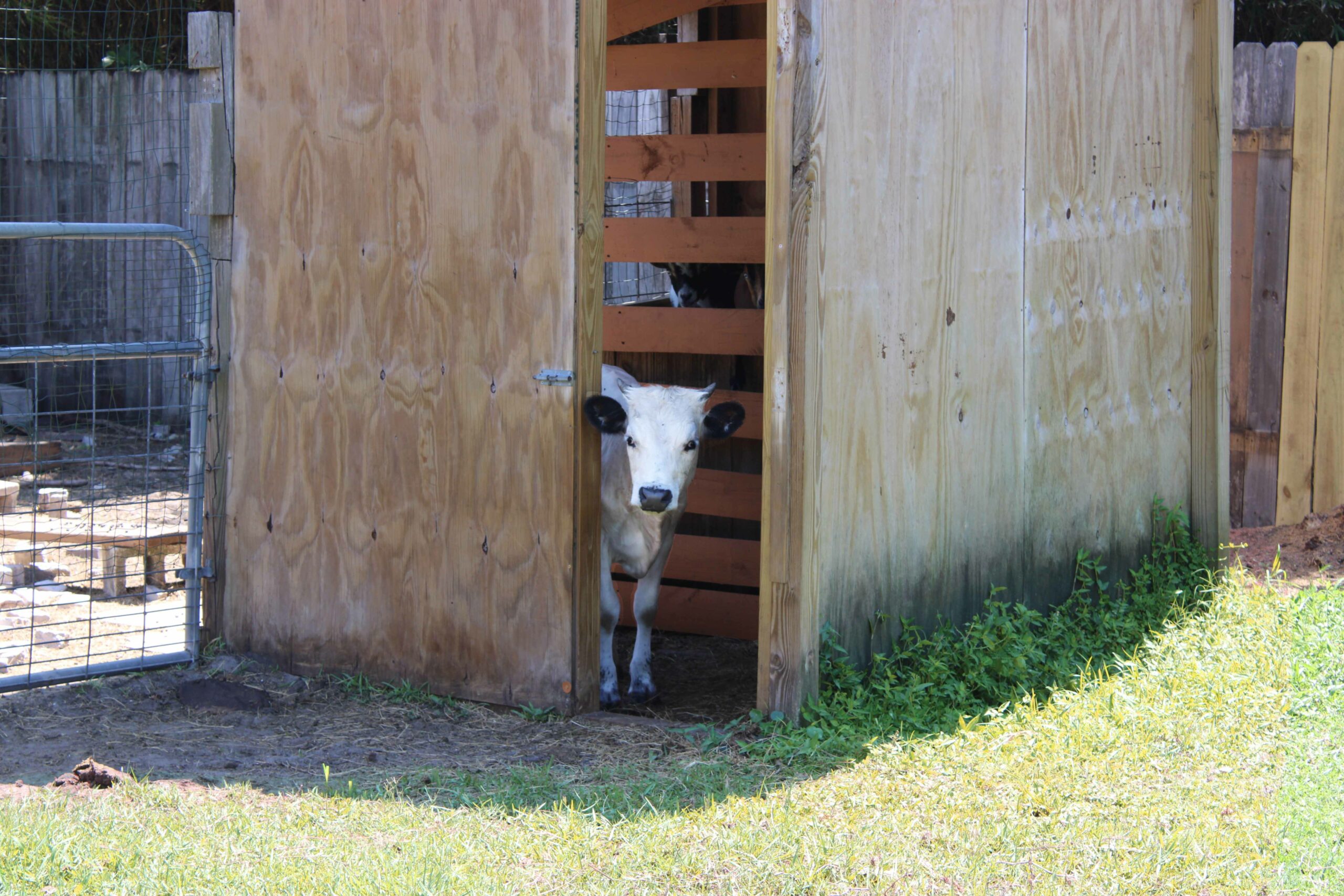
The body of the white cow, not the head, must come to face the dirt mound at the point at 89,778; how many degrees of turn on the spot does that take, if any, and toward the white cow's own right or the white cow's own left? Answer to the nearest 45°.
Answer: approximately 90° to the white cow's own right

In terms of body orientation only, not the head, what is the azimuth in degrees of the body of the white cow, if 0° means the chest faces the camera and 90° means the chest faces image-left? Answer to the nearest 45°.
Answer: approximately 315°

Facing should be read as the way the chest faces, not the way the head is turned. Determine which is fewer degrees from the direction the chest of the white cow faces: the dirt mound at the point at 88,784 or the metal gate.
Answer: the dirt mound

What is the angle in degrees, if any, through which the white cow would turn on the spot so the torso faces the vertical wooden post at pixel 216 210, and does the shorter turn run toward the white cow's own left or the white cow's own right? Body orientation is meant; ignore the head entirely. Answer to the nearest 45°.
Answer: approximately 135° to the white cow's own right

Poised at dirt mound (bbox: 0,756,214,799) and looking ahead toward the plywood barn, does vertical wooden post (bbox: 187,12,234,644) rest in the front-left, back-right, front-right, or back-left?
front-left

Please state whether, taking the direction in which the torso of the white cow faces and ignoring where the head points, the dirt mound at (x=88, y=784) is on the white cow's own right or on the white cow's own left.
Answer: on the white cow's own right

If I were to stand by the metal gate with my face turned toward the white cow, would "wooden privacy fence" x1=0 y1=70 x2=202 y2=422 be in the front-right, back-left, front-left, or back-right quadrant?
back-left

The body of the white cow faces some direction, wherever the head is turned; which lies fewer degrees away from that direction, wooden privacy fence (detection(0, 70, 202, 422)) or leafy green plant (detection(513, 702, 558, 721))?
the leafy green plant

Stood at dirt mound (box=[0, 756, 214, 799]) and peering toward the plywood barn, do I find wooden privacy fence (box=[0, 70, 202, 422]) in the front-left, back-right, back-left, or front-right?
front-left

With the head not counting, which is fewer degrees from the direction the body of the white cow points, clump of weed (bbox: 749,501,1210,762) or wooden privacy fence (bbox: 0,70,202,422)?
the clump of weed

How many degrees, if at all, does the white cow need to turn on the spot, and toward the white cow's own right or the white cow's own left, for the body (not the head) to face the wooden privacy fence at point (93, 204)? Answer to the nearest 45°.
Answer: approximately 180°
